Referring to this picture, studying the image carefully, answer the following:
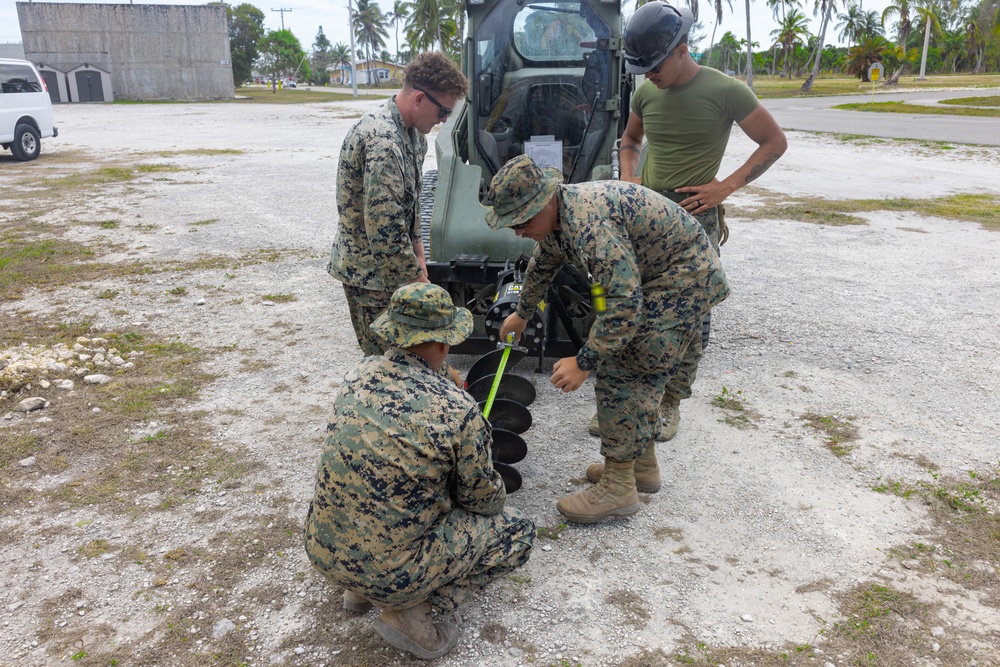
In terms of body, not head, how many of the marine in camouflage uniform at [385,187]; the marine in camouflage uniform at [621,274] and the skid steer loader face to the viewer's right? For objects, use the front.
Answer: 1

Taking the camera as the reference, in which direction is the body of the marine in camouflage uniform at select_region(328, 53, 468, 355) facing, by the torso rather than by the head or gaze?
to the viewer's right

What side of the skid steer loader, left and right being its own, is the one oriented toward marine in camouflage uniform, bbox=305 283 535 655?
front

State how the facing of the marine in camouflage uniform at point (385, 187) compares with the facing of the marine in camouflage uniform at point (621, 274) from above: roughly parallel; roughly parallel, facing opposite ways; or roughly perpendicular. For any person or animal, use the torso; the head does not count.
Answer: roughly parallel, facing opposite ways

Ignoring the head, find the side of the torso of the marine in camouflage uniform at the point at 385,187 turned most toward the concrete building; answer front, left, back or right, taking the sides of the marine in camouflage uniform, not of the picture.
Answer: left

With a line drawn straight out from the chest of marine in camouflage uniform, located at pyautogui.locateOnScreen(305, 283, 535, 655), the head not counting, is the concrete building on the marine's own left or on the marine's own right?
on the marine's own left

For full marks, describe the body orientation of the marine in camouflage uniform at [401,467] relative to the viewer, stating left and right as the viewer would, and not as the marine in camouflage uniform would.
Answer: facing away from the viewer and to the right of the viewer

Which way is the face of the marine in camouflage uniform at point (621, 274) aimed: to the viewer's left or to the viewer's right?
to the viewer's left

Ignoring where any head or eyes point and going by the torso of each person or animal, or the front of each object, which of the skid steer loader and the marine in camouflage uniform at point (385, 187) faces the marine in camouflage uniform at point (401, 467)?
the skid steer loader

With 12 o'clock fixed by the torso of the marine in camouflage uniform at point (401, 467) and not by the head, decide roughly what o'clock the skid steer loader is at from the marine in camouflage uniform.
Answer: The skid steer loader is roughly at 11 o'clock from the marine in camouflage uniform.

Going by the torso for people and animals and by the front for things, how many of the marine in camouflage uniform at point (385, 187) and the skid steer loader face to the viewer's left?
0

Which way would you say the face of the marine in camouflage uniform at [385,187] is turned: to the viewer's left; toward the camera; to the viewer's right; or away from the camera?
to the viewer's right

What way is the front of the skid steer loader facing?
toward the camera

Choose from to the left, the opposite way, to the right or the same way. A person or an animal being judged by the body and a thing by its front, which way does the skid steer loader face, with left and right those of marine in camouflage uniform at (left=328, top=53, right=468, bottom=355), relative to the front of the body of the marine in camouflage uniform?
to the right

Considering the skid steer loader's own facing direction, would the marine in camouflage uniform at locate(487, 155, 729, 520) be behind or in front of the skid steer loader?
in front
